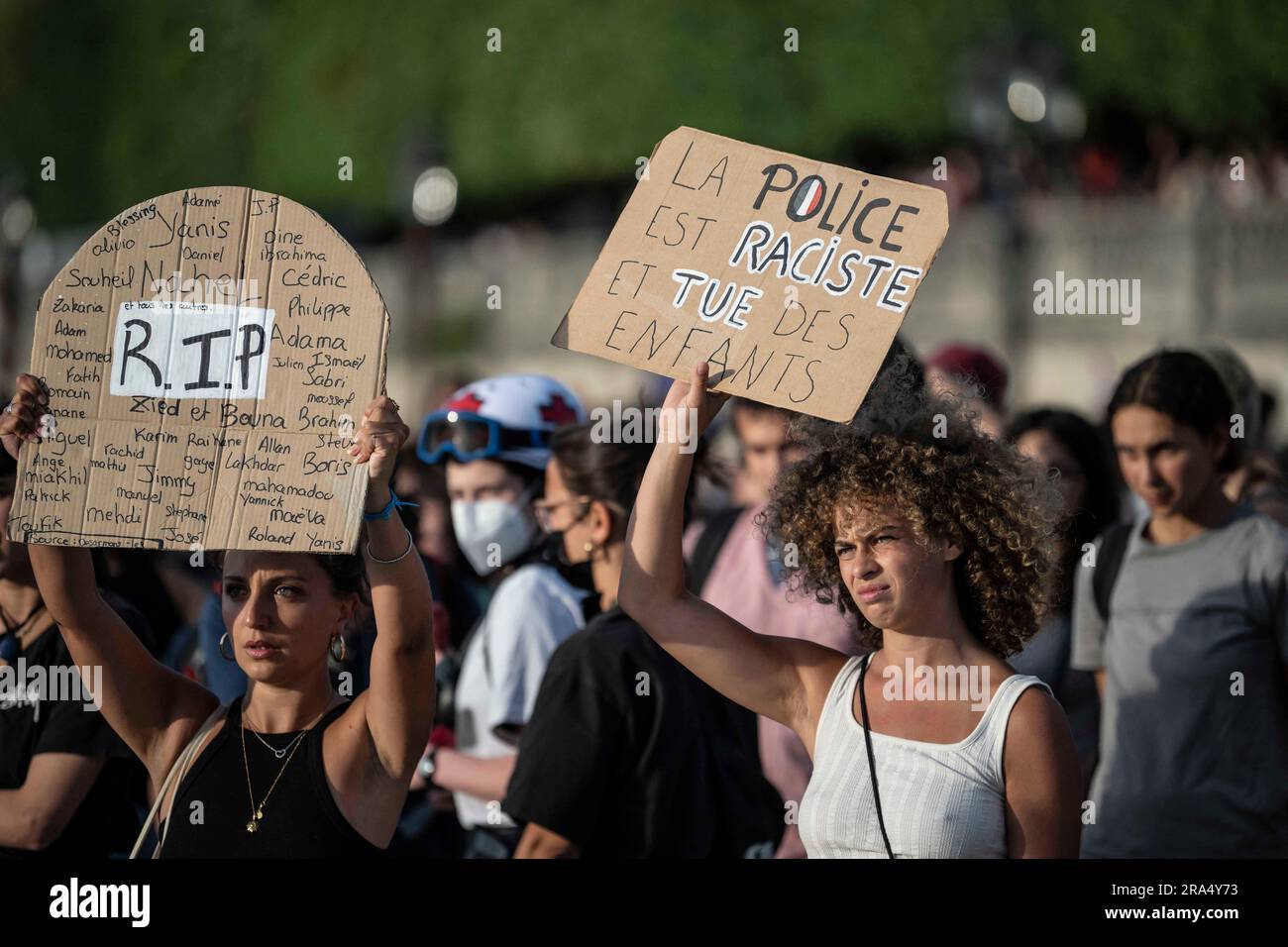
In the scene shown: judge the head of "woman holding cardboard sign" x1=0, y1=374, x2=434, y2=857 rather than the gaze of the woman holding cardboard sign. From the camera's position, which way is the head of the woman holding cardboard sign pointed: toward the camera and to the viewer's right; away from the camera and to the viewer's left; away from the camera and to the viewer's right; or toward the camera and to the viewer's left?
toward the camera and to the viewer's left

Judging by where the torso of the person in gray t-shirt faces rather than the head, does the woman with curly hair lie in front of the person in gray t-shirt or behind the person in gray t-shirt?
in front

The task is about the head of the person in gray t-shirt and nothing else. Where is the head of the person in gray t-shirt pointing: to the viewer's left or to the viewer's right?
to the viewer's left

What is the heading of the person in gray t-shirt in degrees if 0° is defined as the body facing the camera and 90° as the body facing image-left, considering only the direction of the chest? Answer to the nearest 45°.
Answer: approximately 45°

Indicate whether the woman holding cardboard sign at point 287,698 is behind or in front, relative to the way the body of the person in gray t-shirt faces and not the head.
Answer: in front
